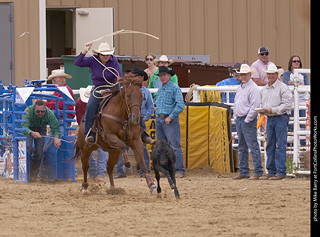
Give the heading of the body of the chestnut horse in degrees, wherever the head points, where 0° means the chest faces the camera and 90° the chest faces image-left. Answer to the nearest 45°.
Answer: approximately 315°

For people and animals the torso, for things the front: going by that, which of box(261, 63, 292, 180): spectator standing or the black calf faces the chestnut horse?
the spectator standing

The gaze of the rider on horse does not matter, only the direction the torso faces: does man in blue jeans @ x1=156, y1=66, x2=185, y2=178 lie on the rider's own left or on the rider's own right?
on the rider's own left

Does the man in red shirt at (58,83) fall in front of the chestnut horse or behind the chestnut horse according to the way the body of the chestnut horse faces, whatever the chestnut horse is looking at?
behind

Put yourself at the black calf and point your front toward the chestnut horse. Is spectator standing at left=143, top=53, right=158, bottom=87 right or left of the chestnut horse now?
right

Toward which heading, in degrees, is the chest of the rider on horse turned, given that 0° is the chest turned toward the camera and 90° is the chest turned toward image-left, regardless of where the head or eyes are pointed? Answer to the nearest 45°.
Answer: approximately 315°

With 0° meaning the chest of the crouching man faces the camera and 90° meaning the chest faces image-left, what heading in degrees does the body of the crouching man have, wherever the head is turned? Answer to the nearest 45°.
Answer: approximately 0°

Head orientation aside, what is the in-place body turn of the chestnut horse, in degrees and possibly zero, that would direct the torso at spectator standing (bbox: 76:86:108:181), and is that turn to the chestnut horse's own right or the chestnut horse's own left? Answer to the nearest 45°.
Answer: approximately 135° to the chestnut horse's own left
